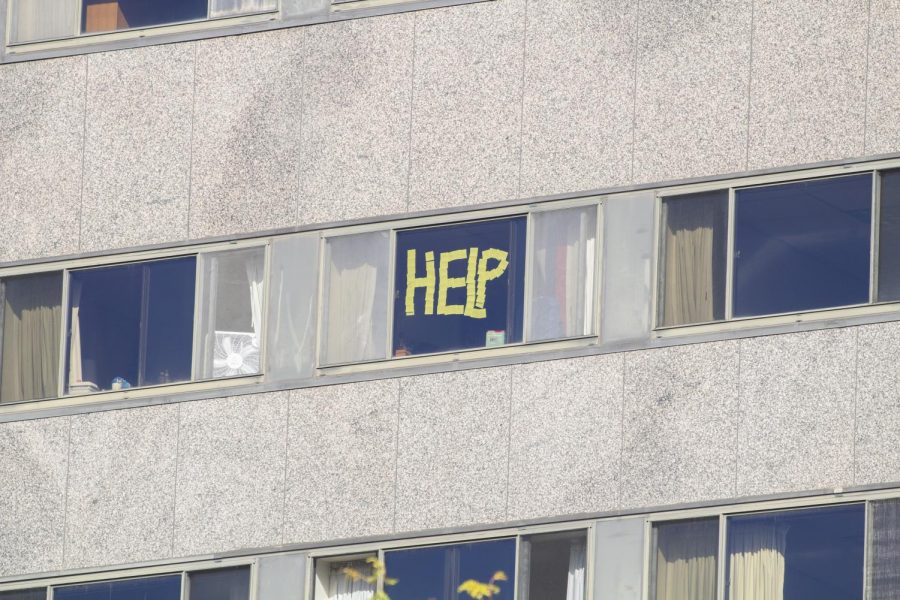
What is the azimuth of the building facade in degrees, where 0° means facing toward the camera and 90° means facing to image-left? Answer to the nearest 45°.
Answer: approximately 45°
